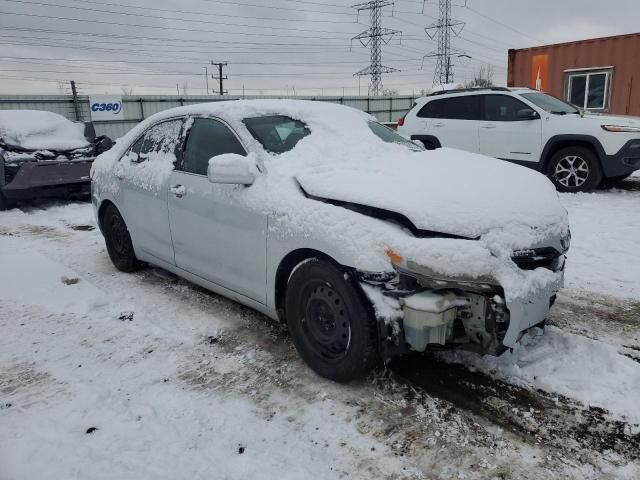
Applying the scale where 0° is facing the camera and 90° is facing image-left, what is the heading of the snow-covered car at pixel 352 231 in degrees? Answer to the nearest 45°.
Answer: approximately 315°

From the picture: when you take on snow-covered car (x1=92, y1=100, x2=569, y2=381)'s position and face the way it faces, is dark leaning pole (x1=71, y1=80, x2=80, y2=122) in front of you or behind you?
behind

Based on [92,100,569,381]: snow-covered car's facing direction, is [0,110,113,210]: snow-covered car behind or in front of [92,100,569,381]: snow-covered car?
behind
